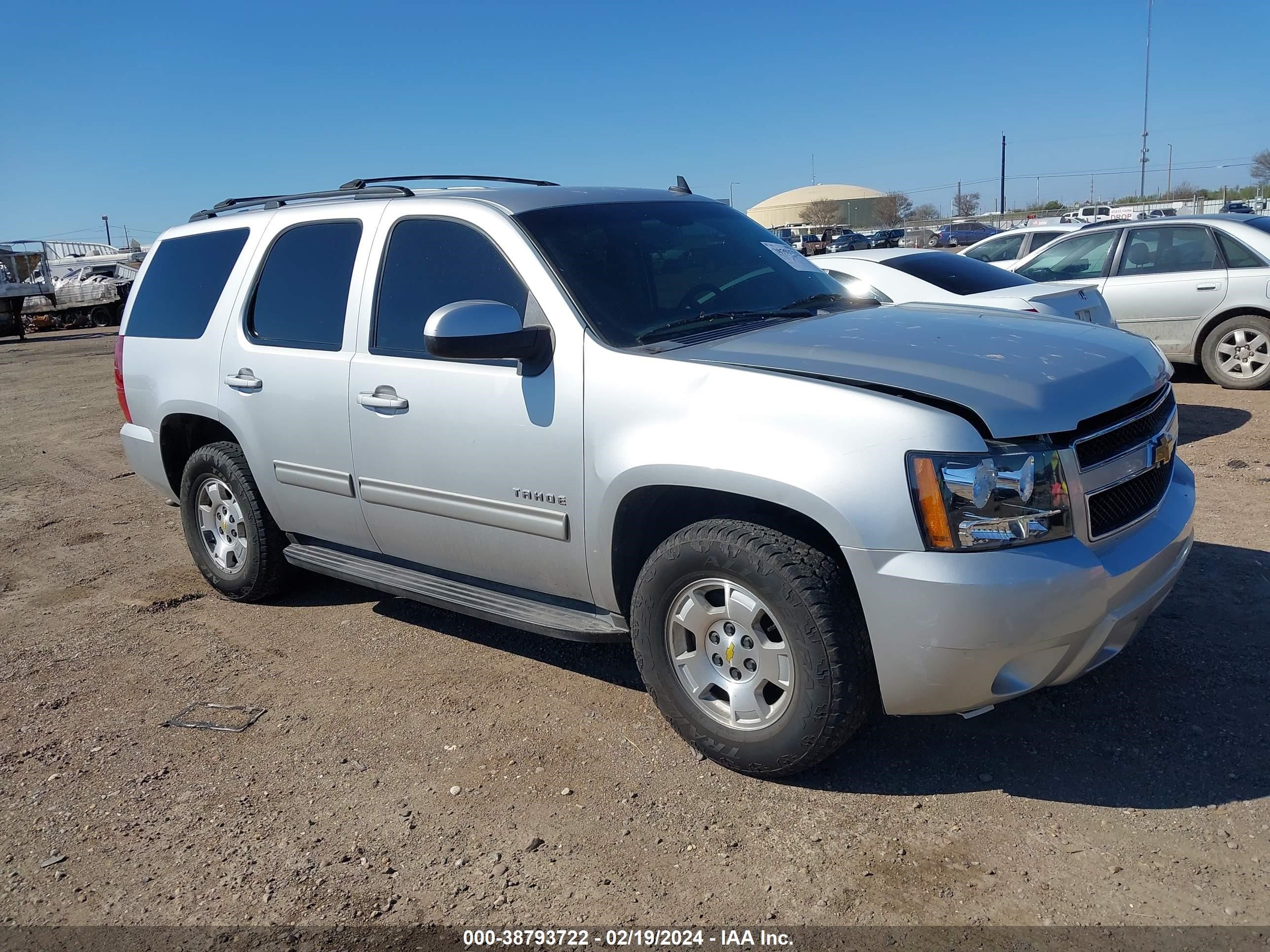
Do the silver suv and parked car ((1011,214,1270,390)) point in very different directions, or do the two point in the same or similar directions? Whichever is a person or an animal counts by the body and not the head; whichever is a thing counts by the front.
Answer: very different directions

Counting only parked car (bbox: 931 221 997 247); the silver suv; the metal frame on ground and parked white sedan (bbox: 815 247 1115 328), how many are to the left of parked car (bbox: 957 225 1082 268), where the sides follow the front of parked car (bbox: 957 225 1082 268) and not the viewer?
3

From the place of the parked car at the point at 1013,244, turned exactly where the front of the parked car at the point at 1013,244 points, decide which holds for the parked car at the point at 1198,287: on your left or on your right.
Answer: on your left

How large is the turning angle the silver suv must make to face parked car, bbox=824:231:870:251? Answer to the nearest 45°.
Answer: approximately 135° to its left

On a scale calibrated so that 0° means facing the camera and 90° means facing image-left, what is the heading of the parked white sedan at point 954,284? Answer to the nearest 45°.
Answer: approximately 135°

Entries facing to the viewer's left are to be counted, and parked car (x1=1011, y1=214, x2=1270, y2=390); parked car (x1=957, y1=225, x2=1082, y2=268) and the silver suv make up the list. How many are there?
2

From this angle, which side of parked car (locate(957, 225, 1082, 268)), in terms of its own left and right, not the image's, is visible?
left

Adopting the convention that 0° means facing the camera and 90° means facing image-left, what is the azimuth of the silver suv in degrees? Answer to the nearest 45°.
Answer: approximately 315°

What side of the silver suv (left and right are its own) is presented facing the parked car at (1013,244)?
left

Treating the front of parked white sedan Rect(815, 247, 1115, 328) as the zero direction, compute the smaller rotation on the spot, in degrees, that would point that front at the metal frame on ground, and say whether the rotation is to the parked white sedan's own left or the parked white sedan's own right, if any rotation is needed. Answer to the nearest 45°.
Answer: approximately 90° to the parked white sedan's own left

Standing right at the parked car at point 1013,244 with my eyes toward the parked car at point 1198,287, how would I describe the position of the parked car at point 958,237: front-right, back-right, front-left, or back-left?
back-left

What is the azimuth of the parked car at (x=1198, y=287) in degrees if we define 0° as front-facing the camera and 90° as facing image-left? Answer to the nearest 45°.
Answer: approximately 90°

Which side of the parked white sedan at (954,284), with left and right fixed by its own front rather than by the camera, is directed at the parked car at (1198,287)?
right
